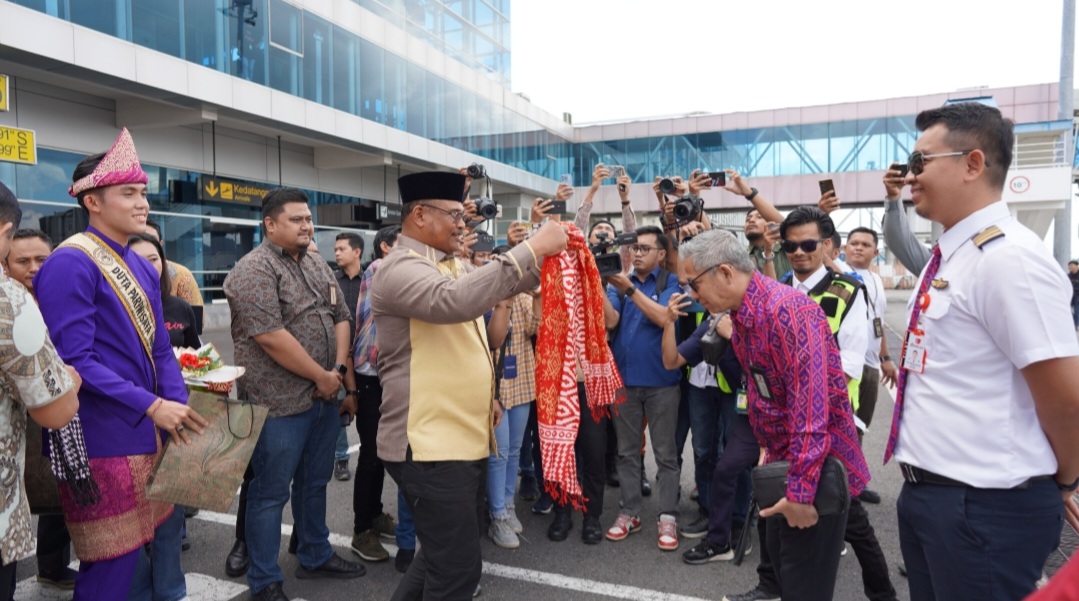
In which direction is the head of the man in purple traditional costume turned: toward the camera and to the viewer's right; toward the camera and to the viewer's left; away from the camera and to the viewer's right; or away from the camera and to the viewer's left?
toward the camera and to the viewer's right

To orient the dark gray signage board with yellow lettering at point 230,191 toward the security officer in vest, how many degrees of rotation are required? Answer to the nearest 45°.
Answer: approximately 45° to its right

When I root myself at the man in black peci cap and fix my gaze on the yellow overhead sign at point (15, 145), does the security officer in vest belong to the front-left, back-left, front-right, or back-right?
back-right

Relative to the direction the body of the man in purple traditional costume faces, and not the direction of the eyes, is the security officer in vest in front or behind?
in front

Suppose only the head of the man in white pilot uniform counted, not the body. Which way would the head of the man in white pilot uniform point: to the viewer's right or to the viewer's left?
to the viewer's left

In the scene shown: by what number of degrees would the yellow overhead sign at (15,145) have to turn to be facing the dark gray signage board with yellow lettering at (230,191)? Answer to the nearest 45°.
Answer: approximately 90° to its left

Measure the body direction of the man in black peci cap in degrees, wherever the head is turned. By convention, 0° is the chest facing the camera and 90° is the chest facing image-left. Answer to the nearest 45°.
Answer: approximately 270°

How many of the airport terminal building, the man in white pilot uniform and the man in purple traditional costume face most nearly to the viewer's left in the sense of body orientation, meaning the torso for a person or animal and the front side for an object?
1

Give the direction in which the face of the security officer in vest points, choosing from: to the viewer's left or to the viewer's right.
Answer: to the viewer's left

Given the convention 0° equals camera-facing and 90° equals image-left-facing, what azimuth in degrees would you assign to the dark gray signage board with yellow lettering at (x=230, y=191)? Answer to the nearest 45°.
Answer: approximately 315°

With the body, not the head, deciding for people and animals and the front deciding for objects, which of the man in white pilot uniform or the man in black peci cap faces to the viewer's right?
the man in black peci cap

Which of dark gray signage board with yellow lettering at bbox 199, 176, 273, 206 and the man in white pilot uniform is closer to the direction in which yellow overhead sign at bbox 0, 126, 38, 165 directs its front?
the man in white pilot uniform

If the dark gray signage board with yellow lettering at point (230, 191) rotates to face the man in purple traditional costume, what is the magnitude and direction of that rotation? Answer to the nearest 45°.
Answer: approximately 45° to its right

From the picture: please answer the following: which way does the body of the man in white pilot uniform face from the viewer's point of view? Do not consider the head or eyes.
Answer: to the viewer's left

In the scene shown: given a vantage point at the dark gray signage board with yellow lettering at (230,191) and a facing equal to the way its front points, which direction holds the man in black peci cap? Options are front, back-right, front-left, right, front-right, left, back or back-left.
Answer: front-right
